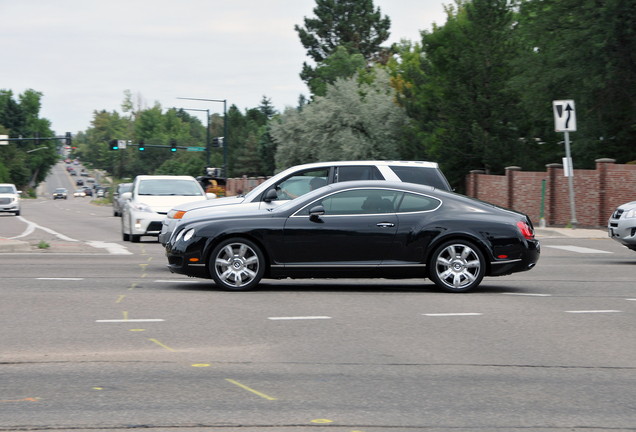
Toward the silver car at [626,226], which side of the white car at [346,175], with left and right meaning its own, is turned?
back

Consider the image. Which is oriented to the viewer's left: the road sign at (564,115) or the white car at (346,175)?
the white car

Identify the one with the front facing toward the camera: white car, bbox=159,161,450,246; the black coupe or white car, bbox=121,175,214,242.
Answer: white car, bbox=121,175,214,242

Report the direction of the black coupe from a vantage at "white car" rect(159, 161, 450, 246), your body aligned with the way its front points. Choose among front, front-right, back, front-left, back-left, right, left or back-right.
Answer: left

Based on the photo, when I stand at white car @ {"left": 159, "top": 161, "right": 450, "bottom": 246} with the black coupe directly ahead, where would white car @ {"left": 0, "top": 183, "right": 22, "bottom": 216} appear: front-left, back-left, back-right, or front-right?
back-right

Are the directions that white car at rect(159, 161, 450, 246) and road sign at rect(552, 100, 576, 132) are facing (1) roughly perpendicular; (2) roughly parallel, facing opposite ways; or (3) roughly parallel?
roughly perpendicular

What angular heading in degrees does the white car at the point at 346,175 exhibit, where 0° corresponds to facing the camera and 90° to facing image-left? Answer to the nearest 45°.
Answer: approximately 90°

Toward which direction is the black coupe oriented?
to the viewer's left

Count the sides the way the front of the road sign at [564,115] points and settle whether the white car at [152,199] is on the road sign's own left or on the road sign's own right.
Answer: on the road sign's own right

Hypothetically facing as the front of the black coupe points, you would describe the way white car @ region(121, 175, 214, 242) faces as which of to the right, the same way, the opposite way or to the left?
to the left

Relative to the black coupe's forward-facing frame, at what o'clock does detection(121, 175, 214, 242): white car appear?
The white car is roughly at 2 o'clock from the black coupe.
